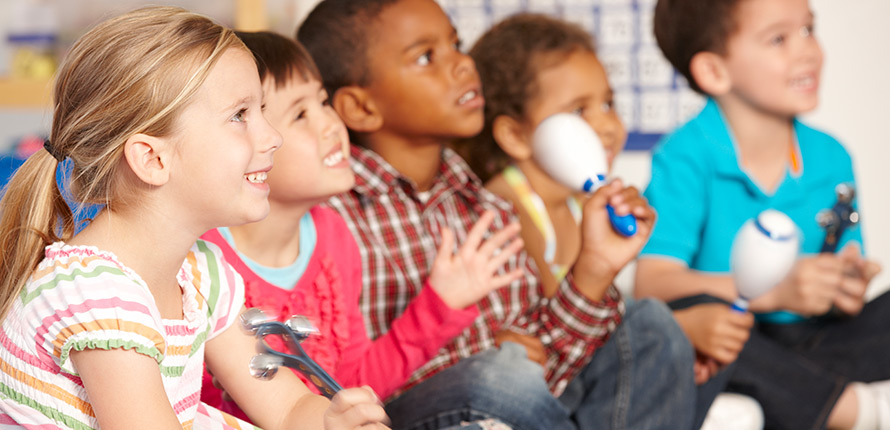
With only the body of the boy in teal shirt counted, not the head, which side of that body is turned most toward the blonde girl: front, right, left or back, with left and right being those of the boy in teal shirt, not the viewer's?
right

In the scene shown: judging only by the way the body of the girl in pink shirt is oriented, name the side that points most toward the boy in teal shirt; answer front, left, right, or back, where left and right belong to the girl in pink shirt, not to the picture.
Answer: left

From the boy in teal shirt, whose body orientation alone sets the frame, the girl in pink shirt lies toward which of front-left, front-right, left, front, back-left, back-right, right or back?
right

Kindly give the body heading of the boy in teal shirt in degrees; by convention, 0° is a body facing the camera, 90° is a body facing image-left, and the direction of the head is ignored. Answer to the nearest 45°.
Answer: approximately 315°

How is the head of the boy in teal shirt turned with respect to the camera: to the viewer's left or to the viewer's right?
to the viewer's right

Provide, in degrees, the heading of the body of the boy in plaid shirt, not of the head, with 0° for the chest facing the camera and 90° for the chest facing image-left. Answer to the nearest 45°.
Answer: approximately 315°

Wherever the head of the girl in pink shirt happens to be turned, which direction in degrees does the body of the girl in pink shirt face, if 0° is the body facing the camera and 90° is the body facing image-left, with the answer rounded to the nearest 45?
approximately 315°
